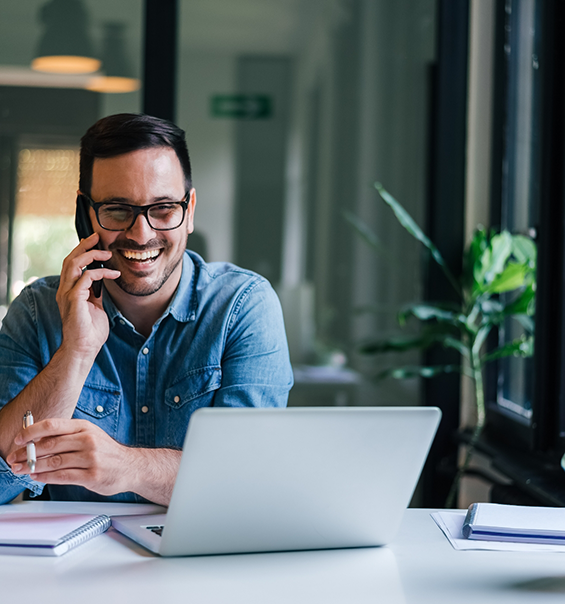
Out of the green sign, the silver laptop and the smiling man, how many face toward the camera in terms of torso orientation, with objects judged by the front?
2

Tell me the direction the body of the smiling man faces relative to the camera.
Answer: toward the camera

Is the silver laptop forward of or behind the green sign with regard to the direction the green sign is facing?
forward

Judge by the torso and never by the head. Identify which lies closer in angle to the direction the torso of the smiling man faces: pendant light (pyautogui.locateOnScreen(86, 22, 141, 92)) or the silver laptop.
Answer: the silver laptop

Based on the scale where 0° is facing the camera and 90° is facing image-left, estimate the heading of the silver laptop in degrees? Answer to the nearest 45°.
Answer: approximately 135°

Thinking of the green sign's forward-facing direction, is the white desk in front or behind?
in front

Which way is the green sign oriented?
toward the camera

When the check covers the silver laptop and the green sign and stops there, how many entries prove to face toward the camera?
1

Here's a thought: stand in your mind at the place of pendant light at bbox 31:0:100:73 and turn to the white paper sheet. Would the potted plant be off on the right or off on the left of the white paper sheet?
left
